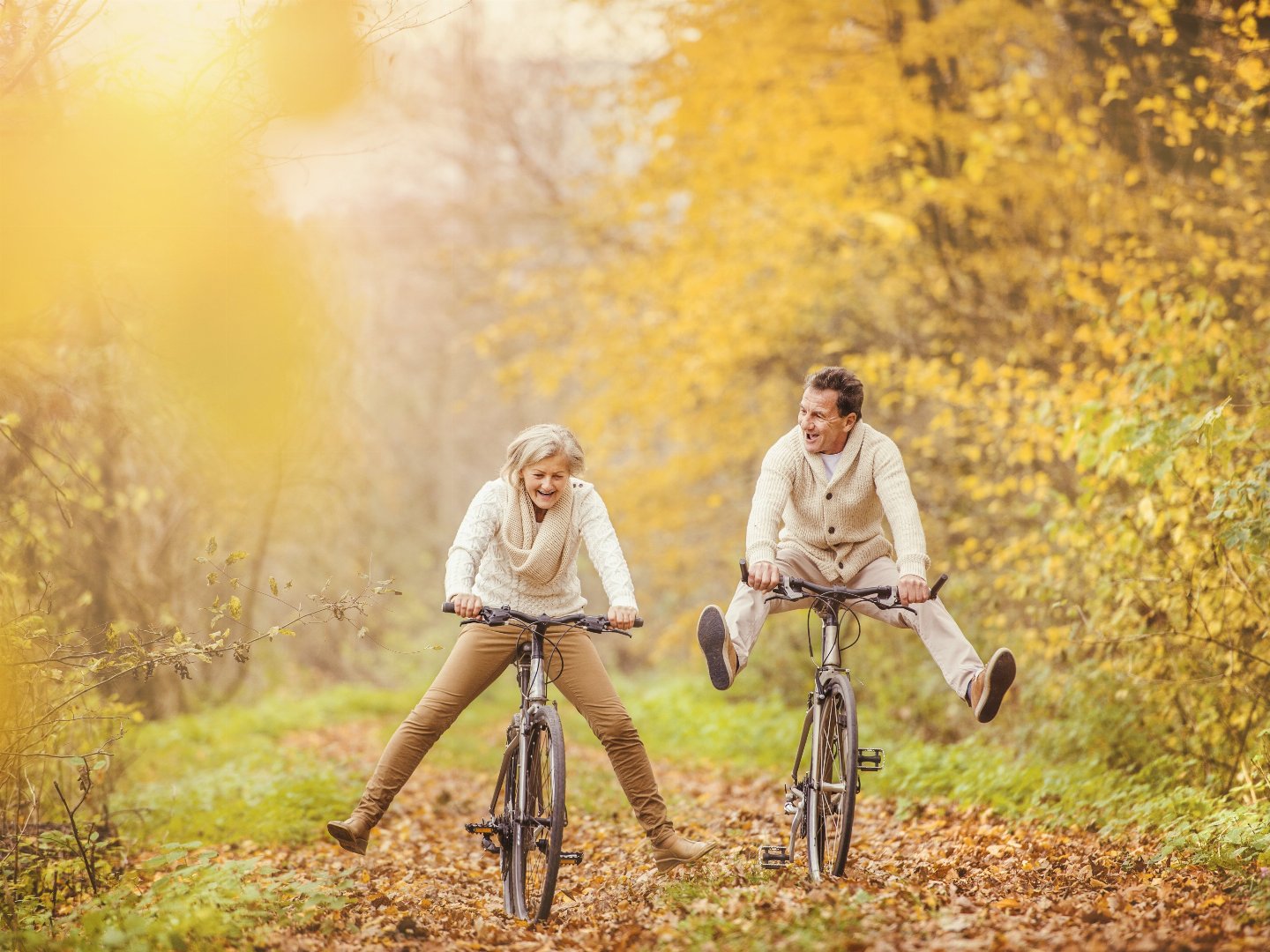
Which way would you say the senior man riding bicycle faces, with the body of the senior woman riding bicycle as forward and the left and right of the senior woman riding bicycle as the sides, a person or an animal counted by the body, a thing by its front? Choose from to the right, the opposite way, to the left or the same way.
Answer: the same way

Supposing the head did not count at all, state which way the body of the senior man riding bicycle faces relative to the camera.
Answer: toward the camera

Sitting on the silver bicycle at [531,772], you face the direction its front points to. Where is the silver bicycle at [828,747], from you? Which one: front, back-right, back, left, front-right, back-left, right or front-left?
left

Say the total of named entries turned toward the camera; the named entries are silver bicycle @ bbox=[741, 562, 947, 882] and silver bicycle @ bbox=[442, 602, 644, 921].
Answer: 2

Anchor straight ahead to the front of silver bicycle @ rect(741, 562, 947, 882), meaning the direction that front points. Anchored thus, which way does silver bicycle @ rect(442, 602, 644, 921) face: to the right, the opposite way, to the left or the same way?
the same way

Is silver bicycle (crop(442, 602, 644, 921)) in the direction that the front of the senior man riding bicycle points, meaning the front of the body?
no

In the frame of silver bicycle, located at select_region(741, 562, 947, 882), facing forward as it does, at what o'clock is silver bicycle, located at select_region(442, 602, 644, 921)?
silver bicycle, located at select_region(442, 602, 644, 921) is roughly at 3 o'clock from silver bicycle, located at select_region(741, 562, 947, 882).

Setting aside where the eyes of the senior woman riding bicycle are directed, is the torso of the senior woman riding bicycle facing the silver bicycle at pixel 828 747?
no

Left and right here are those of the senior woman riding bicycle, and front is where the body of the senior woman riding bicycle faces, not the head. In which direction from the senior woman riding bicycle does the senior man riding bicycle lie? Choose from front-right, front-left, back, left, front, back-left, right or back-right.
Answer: left

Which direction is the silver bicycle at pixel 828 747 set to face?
toward the camera

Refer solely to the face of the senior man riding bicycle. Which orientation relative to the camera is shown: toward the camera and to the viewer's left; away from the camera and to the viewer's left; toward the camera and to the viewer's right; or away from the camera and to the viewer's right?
toward the camera and to the viewer's left

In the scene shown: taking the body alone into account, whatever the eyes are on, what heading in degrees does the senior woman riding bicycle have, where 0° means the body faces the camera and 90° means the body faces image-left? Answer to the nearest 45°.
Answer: approximately 0°

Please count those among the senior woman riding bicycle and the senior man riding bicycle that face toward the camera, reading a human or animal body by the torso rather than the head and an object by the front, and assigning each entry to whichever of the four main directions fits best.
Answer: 2

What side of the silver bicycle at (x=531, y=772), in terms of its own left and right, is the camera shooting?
front
